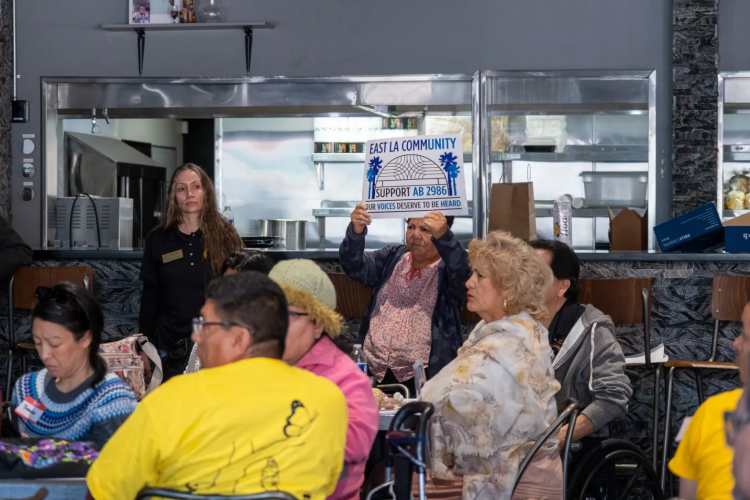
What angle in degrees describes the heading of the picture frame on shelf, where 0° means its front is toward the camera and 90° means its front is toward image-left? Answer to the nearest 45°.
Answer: approximately 0°

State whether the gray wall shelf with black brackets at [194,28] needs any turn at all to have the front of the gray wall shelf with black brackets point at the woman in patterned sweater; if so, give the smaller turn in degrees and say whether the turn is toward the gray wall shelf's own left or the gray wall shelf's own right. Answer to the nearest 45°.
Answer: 0° — it already faces them

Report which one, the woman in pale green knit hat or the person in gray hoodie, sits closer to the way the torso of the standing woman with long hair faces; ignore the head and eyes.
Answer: the woman in pale green knit hat

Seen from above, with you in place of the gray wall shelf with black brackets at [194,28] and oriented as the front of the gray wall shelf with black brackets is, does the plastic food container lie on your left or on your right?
on your left

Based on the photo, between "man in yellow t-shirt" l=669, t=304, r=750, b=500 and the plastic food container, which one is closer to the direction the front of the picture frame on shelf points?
the man in yellow t-shirt

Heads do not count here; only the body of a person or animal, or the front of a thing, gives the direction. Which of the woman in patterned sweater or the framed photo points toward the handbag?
the framed photo

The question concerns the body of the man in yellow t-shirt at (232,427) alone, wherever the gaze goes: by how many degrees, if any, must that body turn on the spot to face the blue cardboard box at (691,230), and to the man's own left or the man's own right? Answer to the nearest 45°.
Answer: approximately 90° to the man's own right

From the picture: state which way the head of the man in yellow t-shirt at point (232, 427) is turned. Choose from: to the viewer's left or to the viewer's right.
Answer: to the viewer's left

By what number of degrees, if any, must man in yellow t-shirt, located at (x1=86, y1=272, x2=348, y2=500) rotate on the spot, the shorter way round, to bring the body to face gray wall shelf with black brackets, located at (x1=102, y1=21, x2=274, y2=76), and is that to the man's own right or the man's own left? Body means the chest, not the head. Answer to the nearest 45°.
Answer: approximately 45° to the man's own right

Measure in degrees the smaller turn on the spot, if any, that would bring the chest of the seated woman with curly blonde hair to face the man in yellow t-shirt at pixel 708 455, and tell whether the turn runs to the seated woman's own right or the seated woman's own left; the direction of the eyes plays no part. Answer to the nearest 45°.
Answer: approximately 135° to the seated woman's own left
